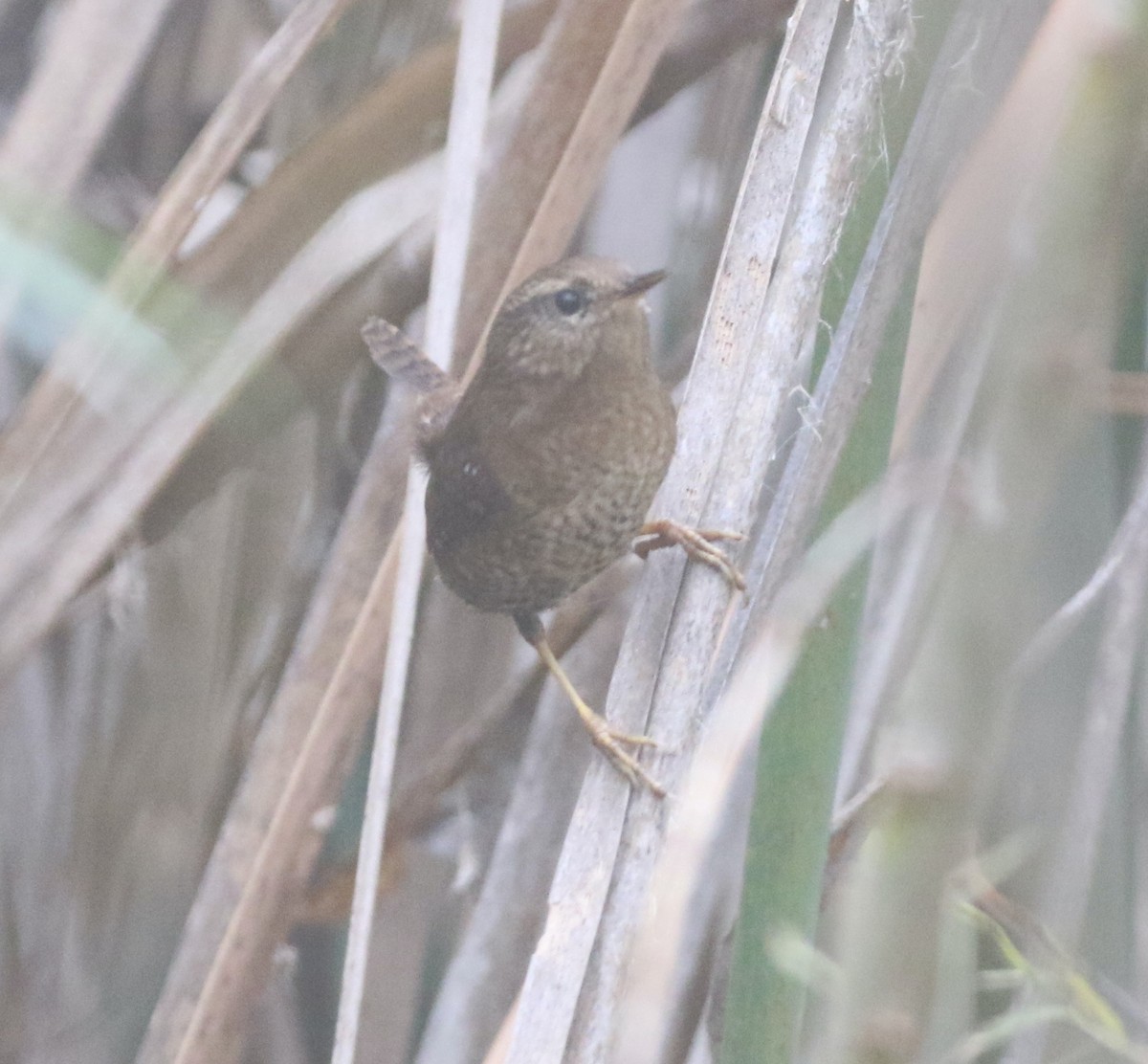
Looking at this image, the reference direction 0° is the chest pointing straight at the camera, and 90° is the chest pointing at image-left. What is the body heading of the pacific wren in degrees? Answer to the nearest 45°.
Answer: approximately 315°
